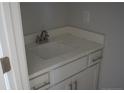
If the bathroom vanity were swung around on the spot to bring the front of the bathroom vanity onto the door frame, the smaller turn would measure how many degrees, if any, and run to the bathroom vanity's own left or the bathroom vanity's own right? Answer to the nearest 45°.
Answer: approximately 45° to the bathroom vanity's own right

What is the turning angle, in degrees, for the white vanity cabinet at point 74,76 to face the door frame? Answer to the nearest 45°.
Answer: approximately 90° to its right
